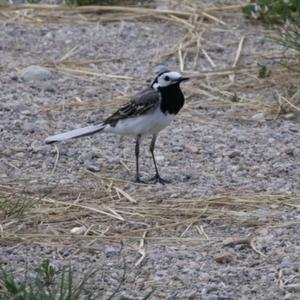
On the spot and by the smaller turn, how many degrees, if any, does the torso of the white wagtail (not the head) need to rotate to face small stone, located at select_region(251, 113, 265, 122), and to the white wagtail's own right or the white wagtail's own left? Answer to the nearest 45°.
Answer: approximately 45° to the white wagtail's own left

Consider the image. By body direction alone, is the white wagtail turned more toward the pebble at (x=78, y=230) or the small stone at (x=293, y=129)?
the small stone

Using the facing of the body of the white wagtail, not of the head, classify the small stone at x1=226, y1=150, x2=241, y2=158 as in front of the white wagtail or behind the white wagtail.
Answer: in front

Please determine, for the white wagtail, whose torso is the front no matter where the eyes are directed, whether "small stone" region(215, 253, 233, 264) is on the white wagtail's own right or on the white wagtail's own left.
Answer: on the white wagtail's own right

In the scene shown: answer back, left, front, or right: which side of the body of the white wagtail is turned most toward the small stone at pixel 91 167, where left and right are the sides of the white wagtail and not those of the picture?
back

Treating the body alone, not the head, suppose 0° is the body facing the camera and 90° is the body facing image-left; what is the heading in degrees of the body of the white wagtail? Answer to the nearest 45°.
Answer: approximately 270°
